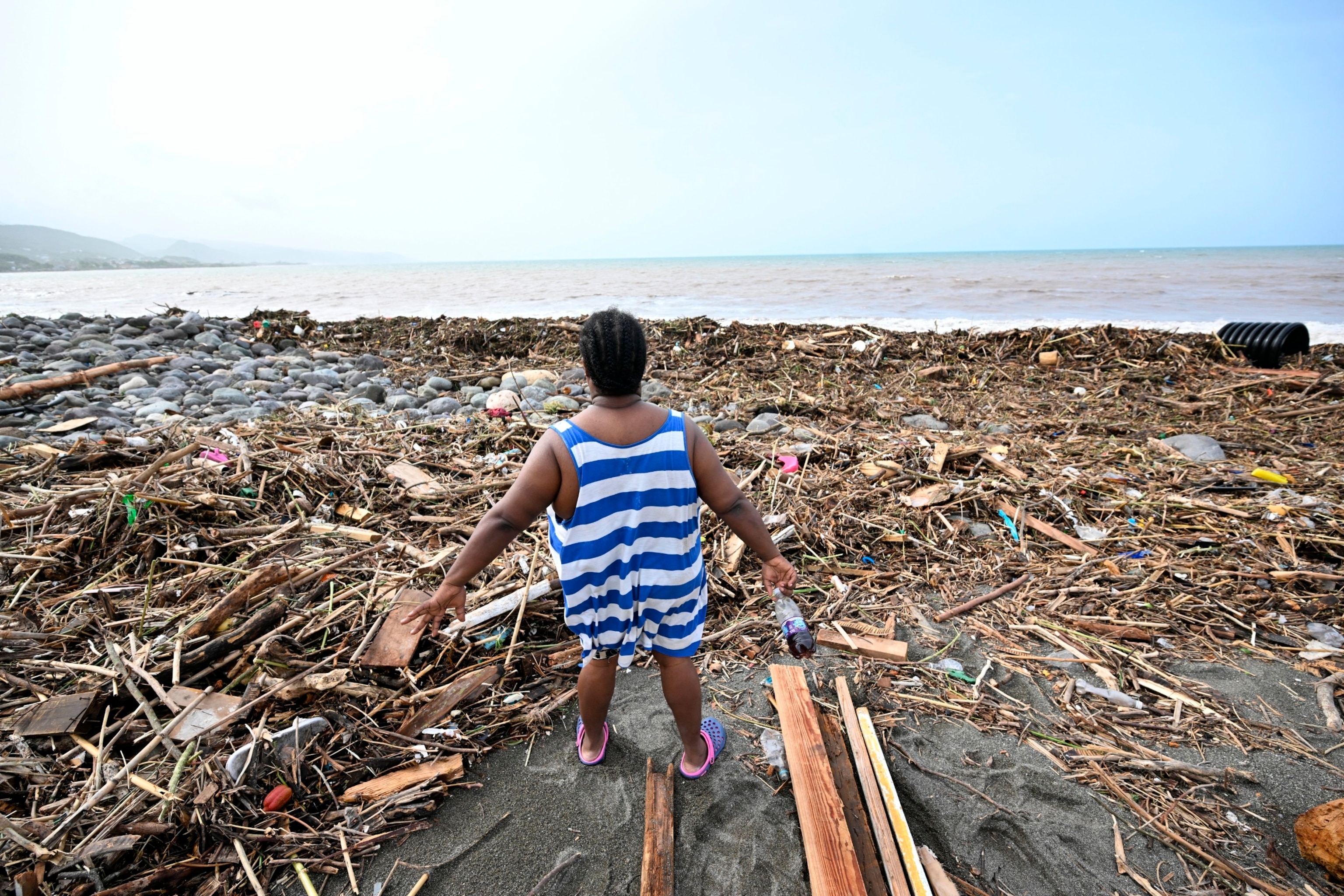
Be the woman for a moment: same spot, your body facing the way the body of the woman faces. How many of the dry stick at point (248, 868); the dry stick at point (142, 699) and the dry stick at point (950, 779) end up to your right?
1

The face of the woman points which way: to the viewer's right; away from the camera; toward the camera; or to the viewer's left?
away from the camera

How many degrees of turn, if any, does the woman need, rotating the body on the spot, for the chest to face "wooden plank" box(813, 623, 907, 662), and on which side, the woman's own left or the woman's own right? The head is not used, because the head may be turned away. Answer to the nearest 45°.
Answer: approximately 45° to the woman's own right

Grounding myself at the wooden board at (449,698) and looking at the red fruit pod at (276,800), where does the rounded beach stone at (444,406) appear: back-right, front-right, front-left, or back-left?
back-right

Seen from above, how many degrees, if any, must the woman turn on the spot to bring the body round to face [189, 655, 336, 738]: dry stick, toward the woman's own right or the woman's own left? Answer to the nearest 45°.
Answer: approximately 90° to the woman's own left

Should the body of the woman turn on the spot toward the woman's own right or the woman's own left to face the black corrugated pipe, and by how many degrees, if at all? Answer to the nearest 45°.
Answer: approximately 45° to the woman's own right

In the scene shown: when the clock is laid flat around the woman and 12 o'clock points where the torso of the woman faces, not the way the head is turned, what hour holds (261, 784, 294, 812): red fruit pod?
The red fruit pod is roughly at 9 o'clock from the woman.

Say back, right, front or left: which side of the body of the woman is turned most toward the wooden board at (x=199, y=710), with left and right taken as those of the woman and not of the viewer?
left

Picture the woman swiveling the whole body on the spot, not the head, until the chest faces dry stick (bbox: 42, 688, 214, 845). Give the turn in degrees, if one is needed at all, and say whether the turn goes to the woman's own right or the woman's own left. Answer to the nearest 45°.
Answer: approximately 90° to the woman's own left

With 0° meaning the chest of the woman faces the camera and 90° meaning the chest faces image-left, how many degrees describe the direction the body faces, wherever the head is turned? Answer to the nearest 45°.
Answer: approximately 180°

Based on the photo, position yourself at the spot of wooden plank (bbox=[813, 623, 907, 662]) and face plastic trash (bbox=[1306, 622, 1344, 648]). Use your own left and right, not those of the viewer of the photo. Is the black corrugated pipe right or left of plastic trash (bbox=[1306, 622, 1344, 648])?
left

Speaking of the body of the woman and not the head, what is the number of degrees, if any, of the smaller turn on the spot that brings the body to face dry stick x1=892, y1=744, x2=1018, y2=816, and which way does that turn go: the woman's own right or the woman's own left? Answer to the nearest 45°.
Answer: approximately 90° to the woman's own right

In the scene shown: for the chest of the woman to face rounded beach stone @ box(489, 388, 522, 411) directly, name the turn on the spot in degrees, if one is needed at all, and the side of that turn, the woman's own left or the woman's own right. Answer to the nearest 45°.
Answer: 0° — they already face it
